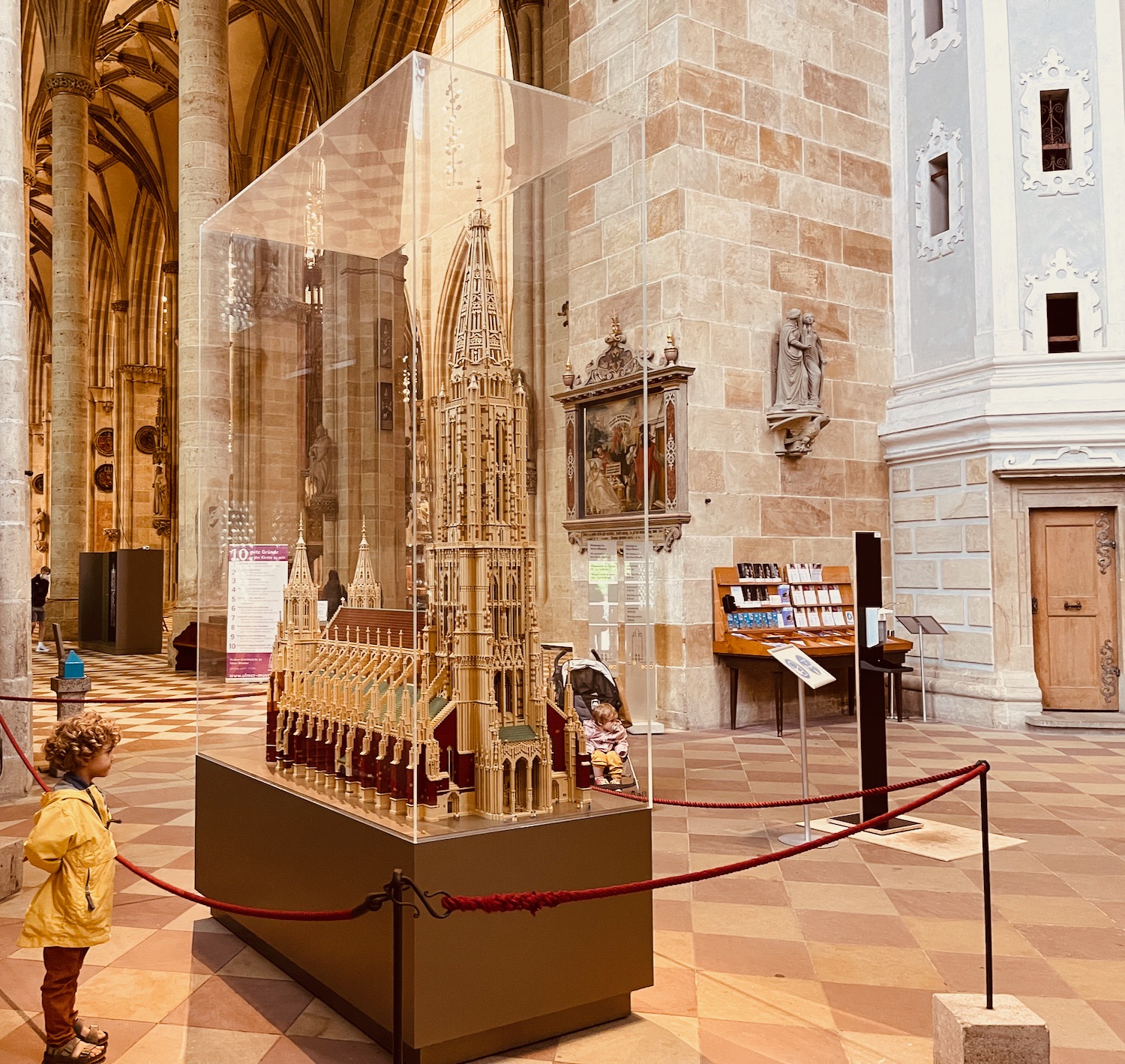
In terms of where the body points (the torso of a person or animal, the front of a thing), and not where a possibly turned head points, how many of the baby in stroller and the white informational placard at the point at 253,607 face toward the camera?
2

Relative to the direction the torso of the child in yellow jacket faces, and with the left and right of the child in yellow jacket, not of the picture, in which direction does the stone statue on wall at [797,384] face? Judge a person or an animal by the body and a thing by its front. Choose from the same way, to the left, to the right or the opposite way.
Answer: to the right

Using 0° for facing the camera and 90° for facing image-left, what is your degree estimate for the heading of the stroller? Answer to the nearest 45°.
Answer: approximately 315°

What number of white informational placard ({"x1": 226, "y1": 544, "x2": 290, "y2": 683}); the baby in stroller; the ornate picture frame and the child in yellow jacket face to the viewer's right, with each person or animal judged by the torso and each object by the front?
1

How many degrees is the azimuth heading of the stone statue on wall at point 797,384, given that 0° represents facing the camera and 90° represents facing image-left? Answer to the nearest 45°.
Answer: approximately 315°

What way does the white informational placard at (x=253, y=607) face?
toward the camera

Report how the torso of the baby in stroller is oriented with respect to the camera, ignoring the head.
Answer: toward the camera

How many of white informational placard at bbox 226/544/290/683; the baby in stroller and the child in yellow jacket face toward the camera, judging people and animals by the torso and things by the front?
2

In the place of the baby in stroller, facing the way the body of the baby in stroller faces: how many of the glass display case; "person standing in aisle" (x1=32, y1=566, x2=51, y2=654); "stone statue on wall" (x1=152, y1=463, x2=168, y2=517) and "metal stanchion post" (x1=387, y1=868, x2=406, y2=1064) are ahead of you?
2

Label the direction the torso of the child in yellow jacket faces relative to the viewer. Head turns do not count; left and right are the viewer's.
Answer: facing to the right of the viewer

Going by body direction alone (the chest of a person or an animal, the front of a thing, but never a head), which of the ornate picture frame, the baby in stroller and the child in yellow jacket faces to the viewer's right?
the child in yellow jacket

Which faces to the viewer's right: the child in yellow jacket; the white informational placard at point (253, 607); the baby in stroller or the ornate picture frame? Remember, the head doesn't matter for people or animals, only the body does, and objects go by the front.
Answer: the child in yellow jacket

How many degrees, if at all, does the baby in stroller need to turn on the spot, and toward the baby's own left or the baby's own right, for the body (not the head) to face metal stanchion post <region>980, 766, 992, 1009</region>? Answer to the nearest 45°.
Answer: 0° — they already face it

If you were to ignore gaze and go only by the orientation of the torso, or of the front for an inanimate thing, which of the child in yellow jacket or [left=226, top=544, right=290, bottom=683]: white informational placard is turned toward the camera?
the white informational placard
